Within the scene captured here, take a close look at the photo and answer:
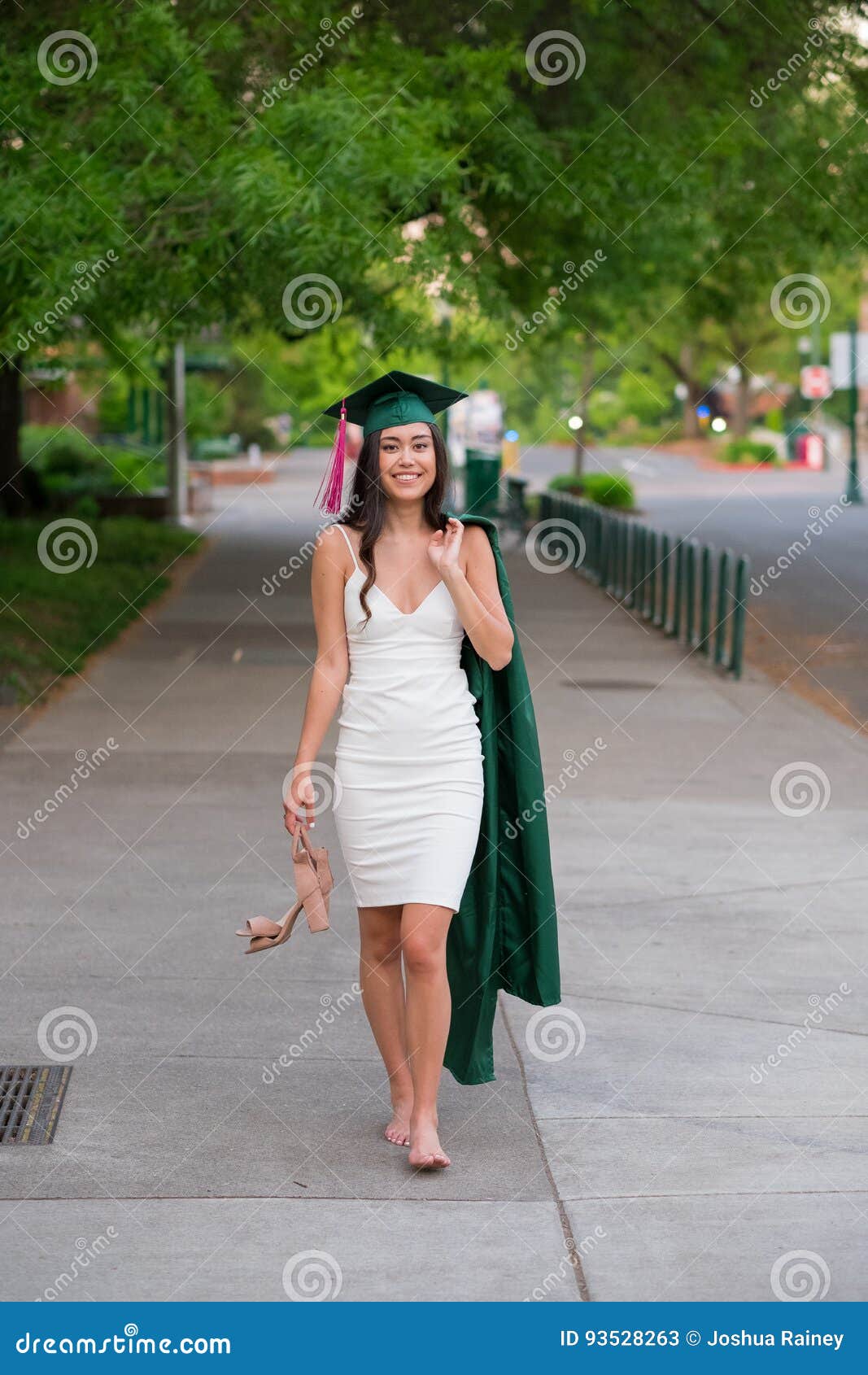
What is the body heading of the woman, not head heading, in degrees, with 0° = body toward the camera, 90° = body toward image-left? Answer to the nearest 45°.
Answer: approximately 0°

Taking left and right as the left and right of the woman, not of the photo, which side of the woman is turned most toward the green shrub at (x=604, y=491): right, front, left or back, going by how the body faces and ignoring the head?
back

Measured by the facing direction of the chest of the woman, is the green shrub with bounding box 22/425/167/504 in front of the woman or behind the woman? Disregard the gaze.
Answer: behind
